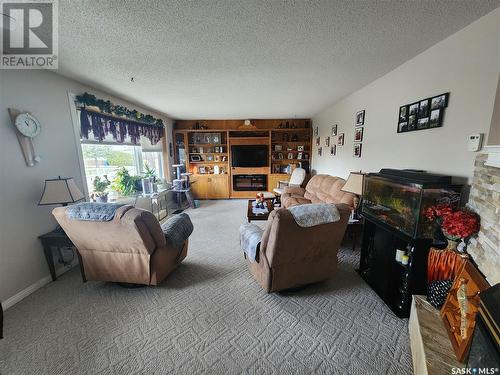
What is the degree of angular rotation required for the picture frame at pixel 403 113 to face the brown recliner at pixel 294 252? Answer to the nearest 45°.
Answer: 0° — it already faces it

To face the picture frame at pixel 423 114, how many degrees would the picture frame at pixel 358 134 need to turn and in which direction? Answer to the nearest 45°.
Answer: approximately 90° to its left

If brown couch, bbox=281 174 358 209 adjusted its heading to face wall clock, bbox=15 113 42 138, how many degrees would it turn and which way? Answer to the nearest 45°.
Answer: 0° — it already faces it

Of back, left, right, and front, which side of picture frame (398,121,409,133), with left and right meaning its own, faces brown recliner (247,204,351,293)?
front

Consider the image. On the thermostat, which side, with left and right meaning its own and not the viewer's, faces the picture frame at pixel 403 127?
right

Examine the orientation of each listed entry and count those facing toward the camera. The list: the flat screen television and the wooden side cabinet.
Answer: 2

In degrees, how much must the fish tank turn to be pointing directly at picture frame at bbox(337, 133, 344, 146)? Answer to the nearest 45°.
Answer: approximately 90° to its right

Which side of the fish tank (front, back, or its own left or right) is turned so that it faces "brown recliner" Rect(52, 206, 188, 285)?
front

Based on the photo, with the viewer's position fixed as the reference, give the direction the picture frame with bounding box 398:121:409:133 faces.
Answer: facing the viewer and to the left of the viewer

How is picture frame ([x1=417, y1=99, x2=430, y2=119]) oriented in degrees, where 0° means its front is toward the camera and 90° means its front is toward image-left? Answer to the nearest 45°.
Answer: approximately 45°

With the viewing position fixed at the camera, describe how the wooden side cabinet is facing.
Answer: facing the viewer

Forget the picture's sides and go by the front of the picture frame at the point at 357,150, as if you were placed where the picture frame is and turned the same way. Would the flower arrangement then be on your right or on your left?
on your left
